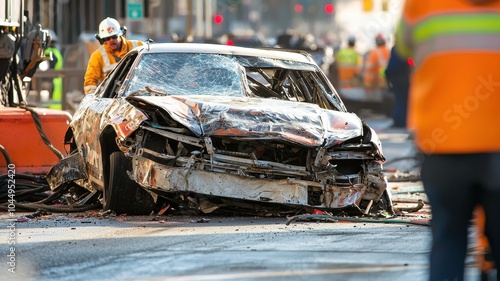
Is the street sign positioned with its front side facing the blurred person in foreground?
yes

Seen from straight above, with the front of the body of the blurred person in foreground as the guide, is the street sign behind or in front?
in front

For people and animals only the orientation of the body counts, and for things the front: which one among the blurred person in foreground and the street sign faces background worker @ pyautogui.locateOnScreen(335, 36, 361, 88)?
the blurred person in foreground

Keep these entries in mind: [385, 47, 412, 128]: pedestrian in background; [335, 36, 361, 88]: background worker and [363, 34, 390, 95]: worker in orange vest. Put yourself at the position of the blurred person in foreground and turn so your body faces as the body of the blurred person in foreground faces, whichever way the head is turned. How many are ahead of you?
3

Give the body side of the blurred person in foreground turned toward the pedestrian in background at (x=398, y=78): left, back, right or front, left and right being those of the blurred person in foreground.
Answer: front

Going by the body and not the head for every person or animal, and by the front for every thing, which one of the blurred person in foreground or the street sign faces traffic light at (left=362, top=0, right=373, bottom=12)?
the blurred person in foreground

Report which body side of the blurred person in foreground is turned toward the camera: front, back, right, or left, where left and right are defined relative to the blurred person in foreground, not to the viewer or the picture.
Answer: back

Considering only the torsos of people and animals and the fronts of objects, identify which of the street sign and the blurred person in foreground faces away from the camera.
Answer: the blurred person in foreground

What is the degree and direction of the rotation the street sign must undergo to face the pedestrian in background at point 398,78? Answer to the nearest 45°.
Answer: approximately 45° to its left

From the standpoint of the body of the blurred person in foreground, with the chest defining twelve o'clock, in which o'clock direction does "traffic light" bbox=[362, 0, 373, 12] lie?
The traffic light is roughly at 12 o'clock from the blurred person in foreground.

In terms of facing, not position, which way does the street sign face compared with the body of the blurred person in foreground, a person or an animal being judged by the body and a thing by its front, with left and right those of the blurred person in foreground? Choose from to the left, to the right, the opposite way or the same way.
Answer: the opposite way

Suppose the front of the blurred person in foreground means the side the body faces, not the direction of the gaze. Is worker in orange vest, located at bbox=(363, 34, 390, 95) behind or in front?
in front

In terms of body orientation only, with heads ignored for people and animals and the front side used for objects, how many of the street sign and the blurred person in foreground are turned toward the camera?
1

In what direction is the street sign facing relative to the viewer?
toward the camera
